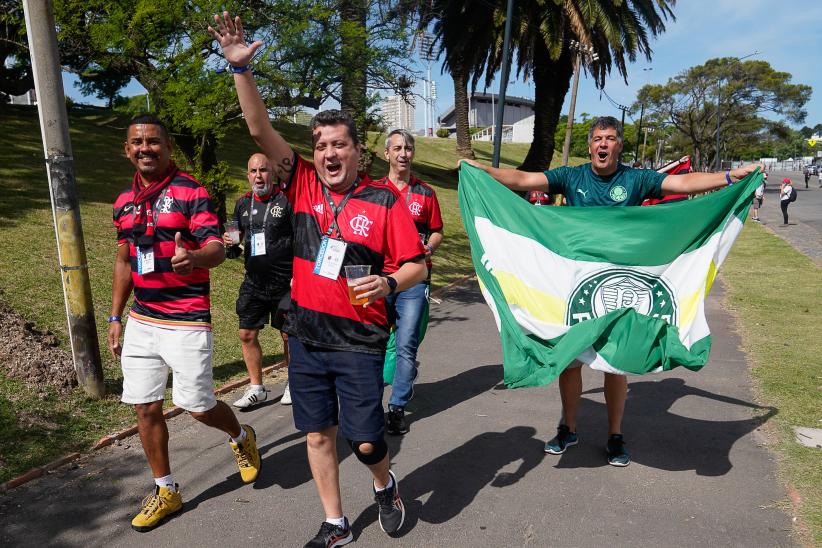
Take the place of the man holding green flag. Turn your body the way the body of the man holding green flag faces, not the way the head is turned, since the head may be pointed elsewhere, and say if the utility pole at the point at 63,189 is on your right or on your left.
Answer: on your right

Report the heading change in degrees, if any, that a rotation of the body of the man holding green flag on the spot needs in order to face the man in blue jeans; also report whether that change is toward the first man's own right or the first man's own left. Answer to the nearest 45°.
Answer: approximately 90° to the first man's own right

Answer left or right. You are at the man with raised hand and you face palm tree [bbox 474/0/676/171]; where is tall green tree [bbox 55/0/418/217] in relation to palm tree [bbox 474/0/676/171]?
left

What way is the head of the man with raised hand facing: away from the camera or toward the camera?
toward the camera

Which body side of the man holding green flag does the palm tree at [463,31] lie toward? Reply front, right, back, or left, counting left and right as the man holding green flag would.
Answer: back

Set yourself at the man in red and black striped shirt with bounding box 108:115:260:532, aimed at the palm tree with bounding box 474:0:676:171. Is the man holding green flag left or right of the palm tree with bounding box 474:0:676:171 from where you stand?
right

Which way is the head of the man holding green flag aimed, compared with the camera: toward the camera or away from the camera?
toward the camera

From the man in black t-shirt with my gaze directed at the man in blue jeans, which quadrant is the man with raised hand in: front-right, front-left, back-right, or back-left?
front-right

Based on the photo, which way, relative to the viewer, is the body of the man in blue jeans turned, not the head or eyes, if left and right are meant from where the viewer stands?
facing the viewer

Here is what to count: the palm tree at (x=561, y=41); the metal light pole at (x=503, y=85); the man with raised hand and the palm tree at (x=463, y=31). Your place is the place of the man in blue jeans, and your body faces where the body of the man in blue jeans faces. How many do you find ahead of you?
1

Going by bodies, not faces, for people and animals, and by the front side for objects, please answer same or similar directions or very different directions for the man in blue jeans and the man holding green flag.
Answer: same or similar directions

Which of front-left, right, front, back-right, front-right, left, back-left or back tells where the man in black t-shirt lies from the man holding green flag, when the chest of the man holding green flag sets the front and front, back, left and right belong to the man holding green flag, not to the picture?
right

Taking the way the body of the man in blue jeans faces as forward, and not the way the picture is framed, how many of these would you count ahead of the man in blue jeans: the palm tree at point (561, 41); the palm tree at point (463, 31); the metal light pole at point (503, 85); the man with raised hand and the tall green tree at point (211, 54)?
1

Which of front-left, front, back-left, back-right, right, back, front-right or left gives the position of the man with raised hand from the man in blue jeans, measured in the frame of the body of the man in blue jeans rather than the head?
front

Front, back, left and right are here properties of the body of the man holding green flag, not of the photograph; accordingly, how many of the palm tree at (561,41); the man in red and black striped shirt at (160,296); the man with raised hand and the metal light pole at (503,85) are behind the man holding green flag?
2

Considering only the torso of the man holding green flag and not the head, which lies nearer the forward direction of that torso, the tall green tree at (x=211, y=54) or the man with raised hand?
the man with raised hand

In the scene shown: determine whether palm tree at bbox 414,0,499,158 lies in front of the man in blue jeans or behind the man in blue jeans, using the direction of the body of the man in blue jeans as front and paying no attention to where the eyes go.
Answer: behind
